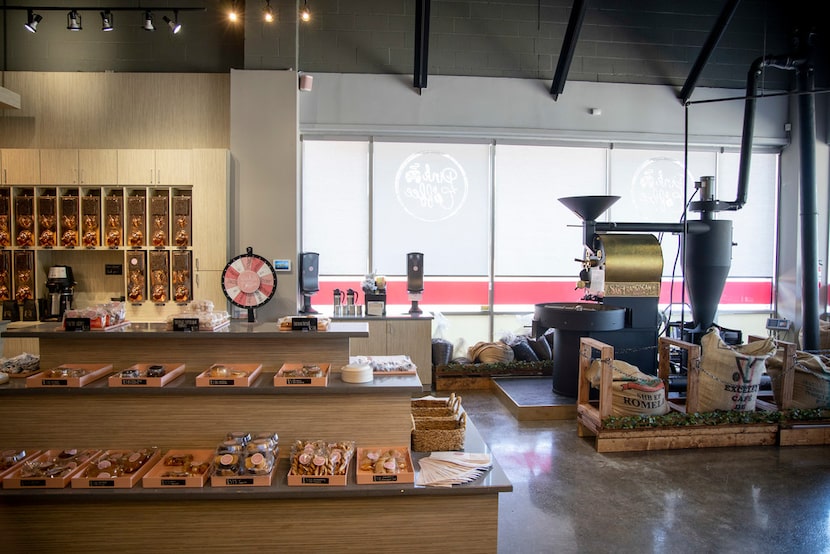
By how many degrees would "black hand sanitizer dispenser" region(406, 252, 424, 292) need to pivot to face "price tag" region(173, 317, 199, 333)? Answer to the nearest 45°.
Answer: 0° — it already faces it

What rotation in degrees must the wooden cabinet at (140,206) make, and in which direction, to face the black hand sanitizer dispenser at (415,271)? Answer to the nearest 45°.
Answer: approximately 90° to its left

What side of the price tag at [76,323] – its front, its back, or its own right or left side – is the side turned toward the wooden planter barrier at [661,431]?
left

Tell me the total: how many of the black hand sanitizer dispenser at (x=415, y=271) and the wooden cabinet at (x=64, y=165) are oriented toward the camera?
2

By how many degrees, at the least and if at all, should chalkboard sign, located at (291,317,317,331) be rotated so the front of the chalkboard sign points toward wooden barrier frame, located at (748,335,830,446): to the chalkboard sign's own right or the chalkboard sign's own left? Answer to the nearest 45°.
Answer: approximately 90° to the chalkboard sign's own left

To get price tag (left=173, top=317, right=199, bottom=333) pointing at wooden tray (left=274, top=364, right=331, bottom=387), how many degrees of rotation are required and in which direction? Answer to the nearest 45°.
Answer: approximately 45° to its left

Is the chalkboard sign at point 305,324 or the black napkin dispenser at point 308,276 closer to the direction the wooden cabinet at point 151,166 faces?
the chalkboard sign

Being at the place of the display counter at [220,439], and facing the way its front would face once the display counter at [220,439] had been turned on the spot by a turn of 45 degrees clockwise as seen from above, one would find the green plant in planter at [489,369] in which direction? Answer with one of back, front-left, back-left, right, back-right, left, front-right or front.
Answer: back

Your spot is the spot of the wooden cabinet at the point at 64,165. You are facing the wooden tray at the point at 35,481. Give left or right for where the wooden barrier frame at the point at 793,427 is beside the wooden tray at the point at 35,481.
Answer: left

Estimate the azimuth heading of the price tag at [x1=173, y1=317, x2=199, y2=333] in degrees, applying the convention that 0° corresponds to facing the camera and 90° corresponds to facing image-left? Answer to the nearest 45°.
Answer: approximately 0°
